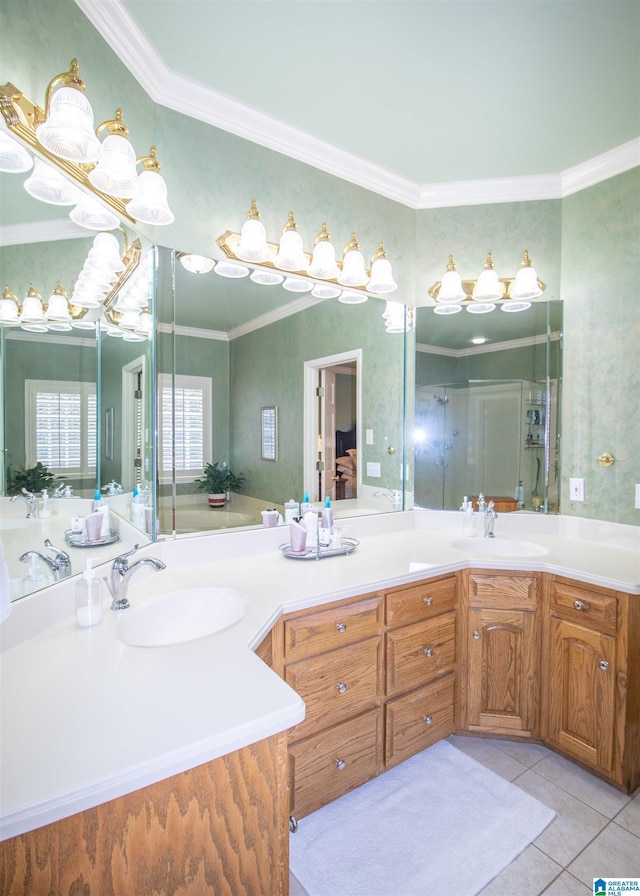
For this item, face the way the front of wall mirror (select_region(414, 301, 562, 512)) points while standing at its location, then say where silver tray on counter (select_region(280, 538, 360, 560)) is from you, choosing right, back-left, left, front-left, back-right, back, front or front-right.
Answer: front-right

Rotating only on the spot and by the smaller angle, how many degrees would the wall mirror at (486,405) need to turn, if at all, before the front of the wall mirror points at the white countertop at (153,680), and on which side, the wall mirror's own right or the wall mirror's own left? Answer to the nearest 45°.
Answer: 0° — it already faces it

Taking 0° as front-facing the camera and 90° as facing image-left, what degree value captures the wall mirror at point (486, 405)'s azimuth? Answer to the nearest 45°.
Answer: approximately 0°

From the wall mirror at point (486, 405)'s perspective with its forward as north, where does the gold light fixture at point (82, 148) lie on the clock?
The gold light fixture is roughly at 1 o'clock from the wall mirror.
